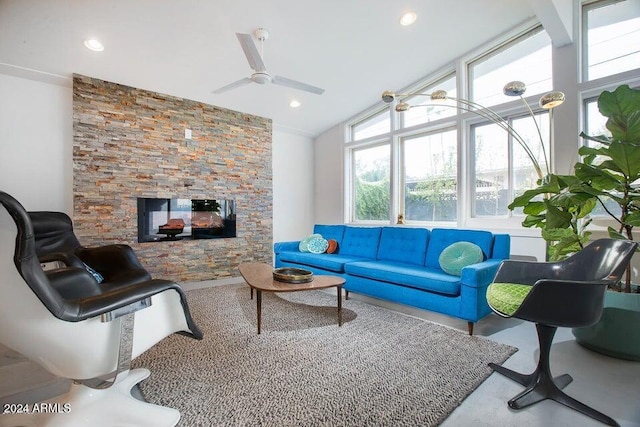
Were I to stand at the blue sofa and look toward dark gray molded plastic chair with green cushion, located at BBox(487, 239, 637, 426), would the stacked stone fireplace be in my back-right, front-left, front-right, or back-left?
back-right

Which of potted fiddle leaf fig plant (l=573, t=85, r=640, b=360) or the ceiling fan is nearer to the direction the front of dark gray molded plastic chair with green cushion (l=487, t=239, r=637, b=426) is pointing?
the ceiling fan

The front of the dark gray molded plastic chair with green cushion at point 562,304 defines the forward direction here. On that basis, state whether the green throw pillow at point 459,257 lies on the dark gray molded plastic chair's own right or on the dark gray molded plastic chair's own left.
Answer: on the dark gray molded plastic chair's own right

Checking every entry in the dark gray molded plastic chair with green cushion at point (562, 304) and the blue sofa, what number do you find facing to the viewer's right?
0

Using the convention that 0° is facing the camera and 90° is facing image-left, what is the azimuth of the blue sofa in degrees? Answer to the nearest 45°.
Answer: approximately 45°

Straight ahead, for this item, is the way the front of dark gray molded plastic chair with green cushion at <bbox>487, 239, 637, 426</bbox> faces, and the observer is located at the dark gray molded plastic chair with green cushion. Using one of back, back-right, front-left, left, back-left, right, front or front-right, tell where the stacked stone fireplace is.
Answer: front-right

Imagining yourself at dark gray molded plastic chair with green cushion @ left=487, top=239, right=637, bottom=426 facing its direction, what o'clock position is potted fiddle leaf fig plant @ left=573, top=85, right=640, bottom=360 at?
The potted fiddle leaf fig plant is roughly at 5 o'clock from the dark gray molded plastic chair with green cushion.

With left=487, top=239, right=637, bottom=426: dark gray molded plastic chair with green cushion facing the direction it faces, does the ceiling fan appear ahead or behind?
ahead

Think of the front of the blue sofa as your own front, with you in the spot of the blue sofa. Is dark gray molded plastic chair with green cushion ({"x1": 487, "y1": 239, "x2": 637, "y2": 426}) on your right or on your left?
on your left
